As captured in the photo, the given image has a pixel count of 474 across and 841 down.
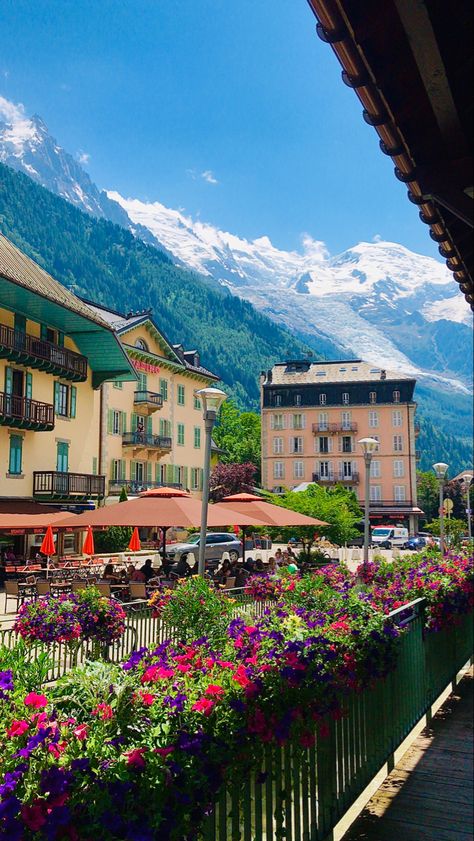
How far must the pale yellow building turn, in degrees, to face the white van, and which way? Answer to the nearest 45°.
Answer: approximately 45° to its left

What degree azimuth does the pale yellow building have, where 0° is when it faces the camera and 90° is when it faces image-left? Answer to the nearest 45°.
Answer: approximately 315°

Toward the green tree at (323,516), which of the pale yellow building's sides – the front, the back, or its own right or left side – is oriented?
front

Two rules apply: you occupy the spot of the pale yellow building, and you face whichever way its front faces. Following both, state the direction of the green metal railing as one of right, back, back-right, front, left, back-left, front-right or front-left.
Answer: front-right
